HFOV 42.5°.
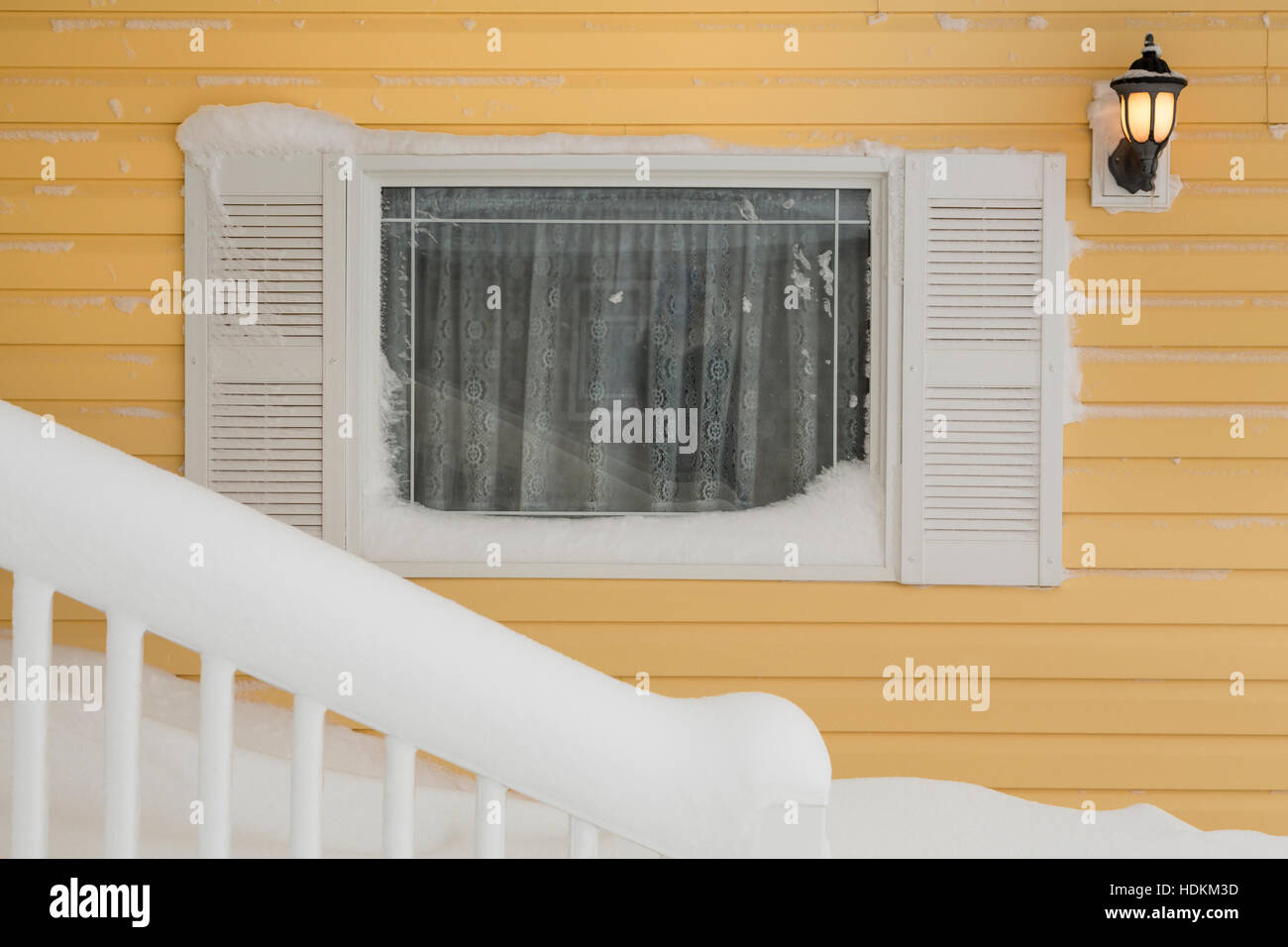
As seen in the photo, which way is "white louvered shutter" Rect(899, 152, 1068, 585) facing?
toward the camera

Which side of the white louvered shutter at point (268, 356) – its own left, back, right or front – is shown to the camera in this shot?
front

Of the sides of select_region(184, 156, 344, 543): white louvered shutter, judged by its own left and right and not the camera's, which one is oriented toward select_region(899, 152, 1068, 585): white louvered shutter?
left

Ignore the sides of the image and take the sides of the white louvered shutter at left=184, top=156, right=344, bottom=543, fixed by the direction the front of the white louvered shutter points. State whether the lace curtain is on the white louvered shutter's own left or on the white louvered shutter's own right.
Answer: on the white louvered shutter's own left

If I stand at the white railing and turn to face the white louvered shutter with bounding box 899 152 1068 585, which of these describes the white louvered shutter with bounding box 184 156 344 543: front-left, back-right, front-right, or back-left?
front-left

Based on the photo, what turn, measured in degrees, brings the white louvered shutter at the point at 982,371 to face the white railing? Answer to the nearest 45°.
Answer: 0° — it already faces it

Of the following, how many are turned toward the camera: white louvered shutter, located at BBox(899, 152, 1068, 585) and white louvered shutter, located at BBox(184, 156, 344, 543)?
2

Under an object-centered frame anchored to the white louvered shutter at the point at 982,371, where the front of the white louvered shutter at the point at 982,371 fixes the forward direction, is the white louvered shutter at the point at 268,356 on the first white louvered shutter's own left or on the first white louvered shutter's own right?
on the first white louvered shutter's own right

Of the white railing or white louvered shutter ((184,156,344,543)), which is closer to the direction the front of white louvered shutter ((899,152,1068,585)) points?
the white railing

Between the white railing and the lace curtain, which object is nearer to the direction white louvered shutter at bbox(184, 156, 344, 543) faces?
the white railing

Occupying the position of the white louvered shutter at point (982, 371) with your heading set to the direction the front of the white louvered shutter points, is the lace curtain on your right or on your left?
on your right

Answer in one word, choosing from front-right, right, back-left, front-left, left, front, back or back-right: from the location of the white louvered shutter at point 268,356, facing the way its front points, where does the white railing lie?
front
